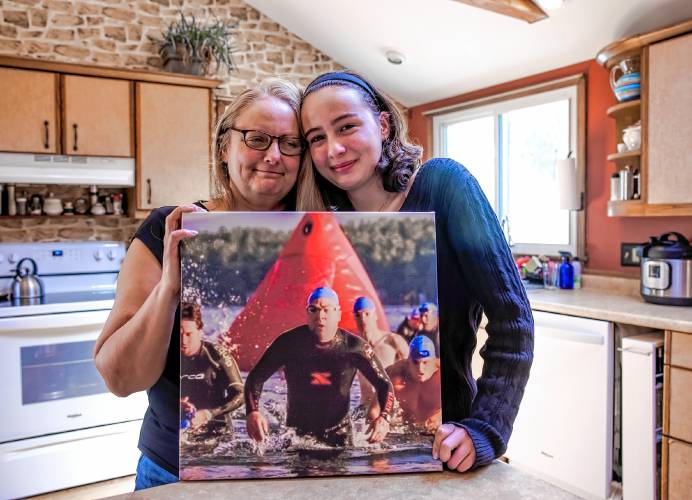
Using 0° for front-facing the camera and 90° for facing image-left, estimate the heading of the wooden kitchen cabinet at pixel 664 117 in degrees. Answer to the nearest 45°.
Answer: approximately 45°

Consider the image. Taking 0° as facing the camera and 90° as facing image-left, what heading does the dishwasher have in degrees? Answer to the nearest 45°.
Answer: approximately 45°

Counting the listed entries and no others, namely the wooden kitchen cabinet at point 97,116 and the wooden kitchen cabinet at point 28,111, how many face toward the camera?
2

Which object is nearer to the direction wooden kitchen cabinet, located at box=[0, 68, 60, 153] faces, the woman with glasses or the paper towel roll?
the woman with glasses

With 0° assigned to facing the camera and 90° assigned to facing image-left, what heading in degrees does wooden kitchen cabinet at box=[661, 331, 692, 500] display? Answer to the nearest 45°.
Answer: approximately 45°

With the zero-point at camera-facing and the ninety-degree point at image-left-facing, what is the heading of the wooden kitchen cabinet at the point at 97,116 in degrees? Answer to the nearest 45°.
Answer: approximately 0°

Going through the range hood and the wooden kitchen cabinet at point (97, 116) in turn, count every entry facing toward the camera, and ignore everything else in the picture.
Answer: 2
